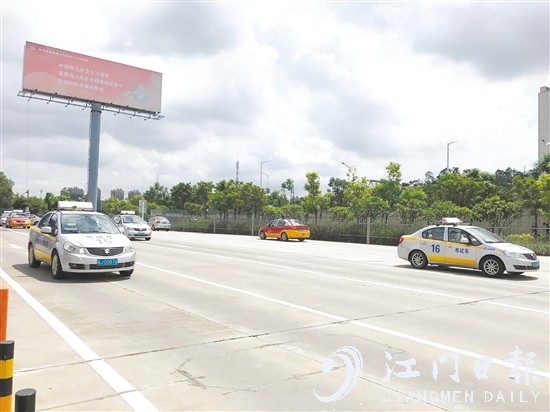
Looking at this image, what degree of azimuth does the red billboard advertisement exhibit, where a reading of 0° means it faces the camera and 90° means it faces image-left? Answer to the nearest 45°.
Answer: approximately 315°

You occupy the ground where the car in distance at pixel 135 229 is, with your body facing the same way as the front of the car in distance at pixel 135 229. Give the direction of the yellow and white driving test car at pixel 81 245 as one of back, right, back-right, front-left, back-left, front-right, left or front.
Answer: front-right

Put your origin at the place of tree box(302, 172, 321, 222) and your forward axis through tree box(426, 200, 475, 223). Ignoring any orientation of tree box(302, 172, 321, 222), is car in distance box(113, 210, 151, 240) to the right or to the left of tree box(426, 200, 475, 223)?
right

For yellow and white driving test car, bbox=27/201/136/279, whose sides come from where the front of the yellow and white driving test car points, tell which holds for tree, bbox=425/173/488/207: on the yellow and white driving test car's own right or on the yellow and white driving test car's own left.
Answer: on the yellow and white driving test car's own left

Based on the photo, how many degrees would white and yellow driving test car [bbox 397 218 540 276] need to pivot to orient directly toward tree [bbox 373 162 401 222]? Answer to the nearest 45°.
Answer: approximately 135° to its left

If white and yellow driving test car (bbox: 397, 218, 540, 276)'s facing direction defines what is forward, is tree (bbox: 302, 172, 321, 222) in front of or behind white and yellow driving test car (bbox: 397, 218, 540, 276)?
behind

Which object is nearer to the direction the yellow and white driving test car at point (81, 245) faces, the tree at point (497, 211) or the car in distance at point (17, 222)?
the tree
